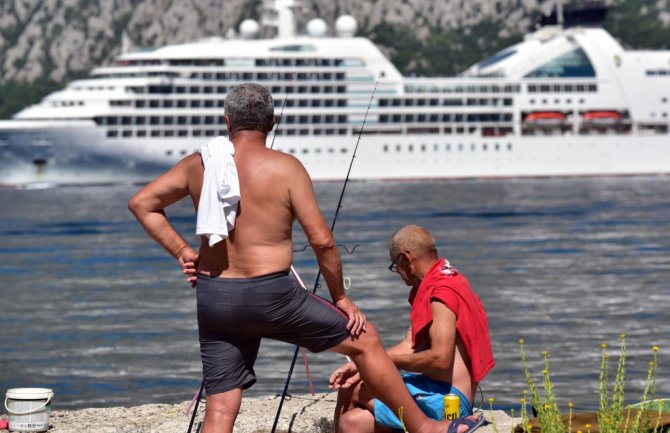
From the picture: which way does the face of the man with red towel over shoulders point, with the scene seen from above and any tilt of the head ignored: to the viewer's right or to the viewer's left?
to the viewer's left

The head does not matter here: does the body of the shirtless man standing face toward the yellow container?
no

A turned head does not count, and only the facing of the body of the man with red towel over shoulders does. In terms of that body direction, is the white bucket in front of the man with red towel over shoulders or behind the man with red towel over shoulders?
in front

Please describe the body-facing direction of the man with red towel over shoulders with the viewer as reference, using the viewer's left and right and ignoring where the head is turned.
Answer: facing to the left of the viewer

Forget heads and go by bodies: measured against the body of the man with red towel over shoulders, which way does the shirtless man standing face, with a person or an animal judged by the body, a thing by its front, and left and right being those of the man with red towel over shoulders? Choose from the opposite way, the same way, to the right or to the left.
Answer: to the right

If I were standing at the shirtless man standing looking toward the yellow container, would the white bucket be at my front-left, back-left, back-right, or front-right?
back-left

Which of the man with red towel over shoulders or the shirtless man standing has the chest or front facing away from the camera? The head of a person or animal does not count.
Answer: the shirtless man standing

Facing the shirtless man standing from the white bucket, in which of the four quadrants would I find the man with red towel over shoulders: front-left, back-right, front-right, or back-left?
front-left

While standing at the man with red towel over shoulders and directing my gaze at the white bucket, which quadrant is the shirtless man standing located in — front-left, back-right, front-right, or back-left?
front-left

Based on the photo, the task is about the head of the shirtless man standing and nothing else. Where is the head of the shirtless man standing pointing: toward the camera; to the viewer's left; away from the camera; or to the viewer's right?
away from the camera

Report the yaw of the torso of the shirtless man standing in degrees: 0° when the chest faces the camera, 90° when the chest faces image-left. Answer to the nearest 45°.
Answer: approximately 180°

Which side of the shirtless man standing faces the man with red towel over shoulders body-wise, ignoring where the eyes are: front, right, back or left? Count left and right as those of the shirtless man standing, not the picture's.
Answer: right

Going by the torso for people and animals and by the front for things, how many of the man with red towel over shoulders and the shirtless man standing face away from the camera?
1

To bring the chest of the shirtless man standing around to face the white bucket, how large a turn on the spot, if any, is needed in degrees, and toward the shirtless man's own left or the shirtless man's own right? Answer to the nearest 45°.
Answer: approximately 45° to the shirtless man's own left
